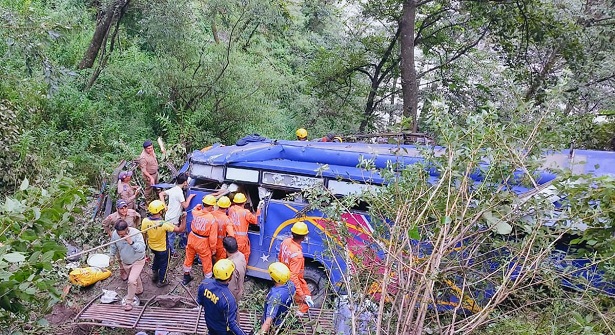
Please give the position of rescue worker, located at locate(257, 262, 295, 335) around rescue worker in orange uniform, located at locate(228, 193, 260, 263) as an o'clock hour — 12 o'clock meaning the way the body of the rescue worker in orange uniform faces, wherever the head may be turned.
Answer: The rescue worker is roughly at 4 o'clock from the rescue worker in orange uniform.

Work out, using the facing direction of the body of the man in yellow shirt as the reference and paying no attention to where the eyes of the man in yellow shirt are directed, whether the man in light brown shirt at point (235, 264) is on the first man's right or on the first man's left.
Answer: on the first man's right

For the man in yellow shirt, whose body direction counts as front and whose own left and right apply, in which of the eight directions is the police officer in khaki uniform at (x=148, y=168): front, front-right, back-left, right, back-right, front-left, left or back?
front-left

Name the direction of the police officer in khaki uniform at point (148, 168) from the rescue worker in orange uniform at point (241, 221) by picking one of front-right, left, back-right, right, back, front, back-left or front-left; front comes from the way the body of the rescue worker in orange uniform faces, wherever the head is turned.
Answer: left

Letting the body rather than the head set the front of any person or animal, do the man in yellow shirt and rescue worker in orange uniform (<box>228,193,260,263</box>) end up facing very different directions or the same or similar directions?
same or similar directions

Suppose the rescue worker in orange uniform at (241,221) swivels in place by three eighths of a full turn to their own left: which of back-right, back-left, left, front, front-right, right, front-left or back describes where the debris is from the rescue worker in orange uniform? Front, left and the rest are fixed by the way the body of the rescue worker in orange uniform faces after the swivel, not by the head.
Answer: front

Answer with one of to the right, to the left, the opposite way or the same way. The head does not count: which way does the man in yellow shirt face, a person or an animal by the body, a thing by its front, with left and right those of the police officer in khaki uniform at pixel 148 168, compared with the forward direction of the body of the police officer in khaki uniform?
to the left

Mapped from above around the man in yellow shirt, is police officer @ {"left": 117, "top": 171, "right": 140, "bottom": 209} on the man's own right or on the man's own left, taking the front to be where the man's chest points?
on the man's own left

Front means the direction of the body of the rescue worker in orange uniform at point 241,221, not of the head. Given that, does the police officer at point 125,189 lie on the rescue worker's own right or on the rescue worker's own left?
on the rescue worker's own left

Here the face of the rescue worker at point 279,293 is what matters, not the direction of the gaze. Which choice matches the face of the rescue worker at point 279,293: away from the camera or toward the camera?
away from the camera

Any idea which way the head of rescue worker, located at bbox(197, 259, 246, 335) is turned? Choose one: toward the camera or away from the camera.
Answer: away from the camera

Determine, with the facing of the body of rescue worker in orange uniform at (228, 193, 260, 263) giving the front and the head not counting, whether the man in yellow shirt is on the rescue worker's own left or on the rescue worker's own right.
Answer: on the rescue worker's own left

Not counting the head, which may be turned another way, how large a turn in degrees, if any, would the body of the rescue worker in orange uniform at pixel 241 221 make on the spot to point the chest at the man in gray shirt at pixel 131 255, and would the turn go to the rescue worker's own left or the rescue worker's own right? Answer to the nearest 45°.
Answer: approximately 135° to the rescue worker's own left

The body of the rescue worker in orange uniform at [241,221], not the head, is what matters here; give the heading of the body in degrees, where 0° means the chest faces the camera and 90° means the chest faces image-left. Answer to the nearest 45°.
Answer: approximately 225°

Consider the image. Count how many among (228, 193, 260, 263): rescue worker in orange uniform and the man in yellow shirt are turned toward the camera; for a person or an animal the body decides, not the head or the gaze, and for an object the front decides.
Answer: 0

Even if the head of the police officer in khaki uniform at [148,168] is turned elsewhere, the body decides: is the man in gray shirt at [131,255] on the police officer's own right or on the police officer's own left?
on the police officer's own right
